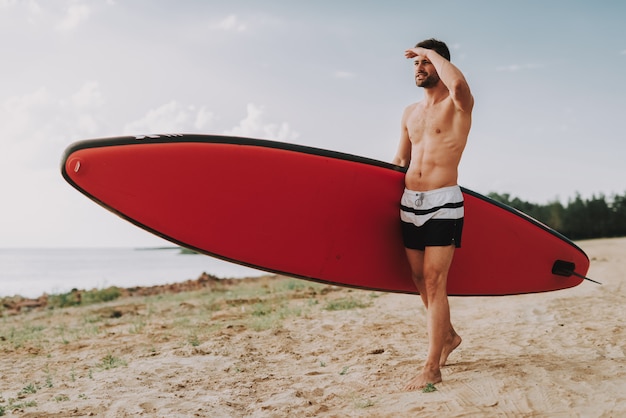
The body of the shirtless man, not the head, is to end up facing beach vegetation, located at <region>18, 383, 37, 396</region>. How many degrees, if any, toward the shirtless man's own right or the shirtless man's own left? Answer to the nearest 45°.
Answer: approximately 45° to the shirtless man's own right

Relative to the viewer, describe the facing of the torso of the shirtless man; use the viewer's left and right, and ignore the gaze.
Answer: facing the viewer and to the left of the viewer
